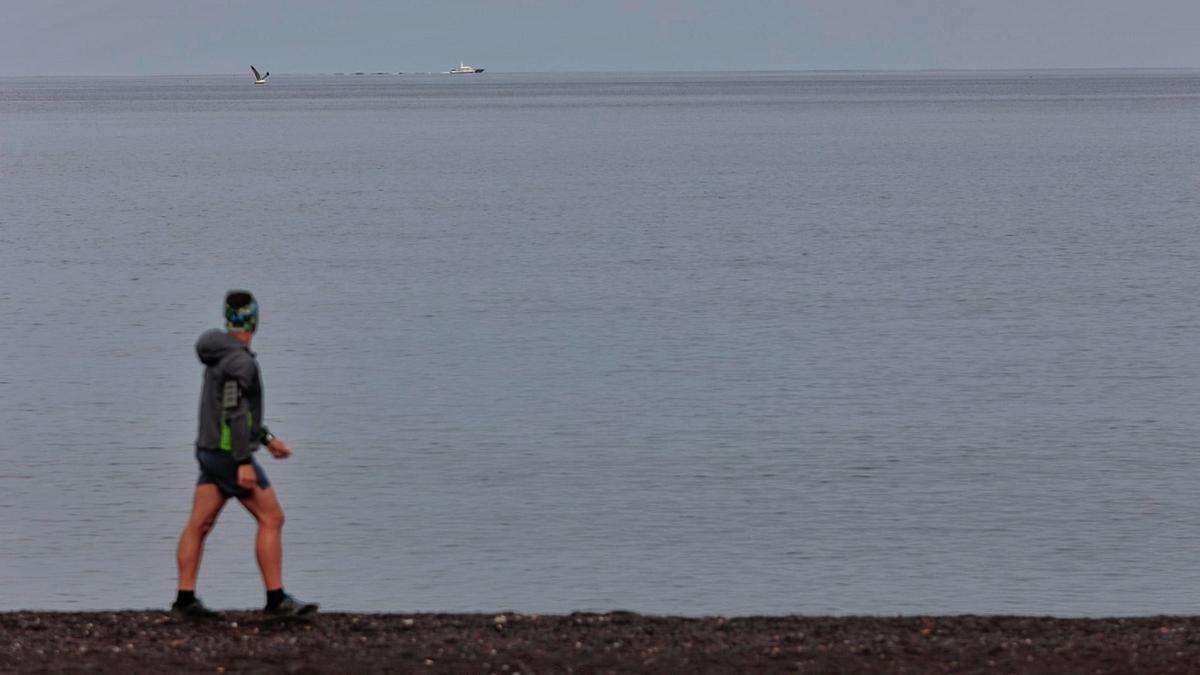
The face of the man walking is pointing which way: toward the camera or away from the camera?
away from the camera

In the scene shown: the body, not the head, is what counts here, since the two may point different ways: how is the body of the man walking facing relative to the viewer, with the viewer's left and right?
facing to the right of the viewer
